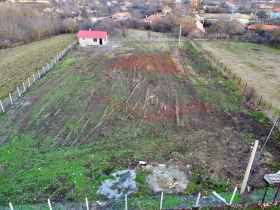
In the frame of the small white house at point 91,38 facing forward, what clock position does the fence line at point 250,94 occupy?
The fence line is roughly at 11 o'clock from the small white house.

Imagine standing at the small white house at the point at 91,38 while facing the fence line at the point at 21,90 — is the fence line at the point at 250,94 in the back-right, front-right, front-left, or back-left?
front-left

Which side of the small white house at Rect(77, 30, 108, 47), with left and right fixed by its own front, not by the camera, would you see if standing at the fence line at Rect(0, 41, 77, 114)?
front

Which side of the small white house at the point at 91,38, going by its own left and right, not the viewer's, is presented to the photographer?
front

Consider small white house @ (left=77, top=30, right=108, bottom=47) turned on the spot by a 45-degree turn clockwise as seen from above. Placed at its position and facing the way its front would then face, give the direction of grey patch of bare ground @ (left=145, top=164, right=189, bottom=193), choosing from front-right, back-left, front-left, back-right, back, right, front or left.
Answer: front-left
